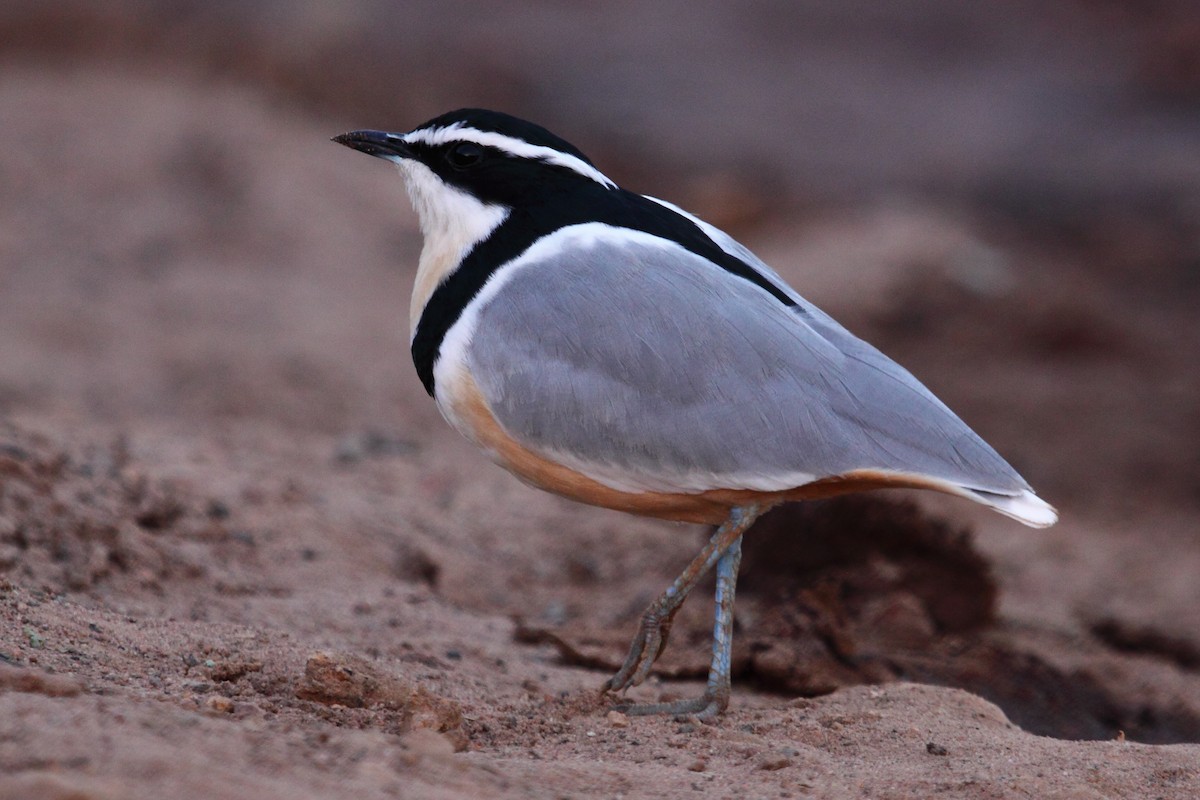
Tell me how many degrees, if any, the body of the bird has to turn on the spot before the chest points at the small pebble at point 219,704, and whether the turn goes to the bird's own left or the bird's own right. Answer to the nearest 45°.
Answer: approximately 45° to the bird's own left

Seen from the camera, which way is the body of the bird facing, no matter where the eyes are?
to the viewer's left
